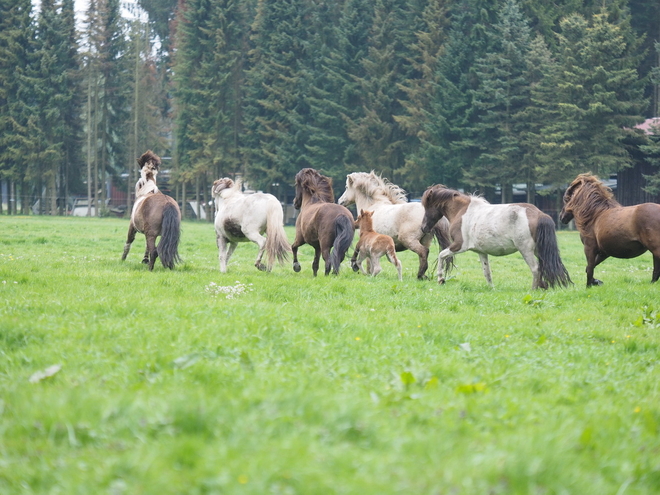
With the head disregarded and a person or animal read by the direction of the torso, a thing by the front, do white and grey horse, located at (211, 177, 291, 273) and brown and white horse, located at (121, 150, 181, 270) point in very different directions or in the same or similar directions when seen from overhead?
same or similar directions

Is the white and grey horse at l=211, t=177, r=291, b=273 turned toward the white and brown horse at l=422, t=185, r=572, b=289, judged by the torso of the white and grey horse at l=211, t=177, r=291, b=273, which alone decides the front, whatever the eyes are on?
no

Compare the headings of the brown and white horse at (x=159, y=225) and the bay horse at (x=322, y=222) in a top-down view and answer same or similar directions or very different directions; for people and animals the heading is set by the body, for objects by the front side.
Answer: same or similar directions

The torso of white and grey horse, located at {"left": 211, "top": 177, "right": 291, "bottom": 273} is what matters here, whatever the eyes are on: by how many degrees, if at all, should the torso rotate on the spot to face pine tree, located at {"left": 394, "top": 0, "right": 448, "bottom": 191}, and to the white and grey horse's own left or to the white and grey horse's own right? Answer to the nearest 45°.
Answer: approximately 45° to the white and grey horse's own right

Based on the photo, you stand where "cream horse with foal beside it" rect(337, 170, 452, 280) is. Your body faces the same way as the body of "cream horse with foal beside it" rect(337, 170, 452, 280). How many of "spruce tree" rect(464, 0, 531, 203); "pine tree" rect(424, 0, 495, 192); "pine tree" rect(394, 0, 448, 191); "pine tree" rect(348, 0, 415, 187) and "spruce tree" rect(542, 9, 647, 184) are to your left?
0

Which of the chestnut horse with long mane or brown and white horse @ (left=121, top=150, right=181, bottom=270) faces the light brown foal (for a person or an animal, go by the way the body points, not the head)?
the chestnut horse with long mane

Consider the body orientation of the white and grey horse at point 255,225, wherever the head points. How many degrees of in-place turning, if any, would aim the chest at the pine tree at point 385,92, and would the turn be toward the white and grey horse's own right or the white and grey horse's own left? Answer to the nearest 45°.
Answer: approximately 45° to the white and grey horse's own right

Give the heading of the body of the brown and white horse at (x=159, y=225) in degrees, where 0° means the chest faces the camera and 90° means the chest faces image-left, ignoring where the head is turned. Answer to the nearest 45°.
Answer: approximately 135°

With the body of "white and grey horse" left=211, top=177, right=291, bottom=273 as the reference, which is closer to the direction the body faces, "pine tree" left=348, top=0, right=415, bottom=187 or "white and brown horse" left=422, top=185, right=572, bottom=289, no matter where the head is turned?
the pine tree

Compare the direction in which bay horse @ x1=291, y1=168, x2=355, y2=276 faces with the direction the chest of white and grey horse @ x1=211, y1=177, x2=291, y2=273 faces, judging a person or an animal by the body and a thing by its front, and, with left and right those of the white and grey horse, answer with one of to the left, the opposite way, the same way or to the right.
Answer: the same way

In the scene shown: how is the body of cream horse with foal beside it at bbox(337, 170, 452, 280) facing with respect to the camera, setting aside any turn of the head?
to the viewer's left

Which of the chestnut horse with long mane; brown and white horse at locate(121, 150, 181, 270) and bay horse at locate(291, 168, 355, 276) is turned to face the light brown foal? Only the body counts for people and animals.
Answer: the chestnut horse with long mane

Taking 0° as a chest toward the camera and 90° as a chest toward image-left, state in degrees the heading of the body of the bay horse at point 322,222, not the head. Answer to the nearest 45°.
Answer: approximately 135°

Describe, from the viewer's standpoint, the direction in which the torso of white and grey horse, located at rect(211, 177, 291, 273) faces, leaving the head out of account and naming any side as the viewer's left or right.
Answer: facing away from the viewer and to the left of the viewer

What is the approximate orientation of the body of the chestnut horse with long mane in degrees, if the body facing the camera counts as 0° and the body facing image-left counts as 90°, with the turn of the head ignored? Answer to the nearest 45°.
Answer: approximately 90°

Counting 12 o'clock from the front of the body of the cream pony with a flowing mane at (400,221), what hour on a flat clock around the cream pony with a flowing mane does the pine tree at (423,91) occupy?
The pine tree is roughly at 3 o'clock from the cream pony with a flowing mane.

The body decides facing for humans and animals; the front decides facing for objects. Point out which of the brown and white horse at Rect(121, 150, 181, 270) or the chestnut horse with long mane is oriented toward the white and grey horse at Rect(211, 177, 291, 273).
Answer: the chestnut horse with long mane

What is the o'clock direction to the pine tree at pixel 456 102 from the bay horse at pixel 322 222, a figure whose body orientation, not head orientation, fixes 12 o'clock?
The pine tree is roughly at 2 o'clock from the bay horse.

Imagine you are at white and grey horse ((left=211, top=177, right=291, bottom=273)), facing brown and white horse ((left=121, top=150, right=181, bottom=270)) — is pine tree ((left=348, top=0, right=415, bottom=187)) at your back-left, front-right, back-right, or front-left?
back-right

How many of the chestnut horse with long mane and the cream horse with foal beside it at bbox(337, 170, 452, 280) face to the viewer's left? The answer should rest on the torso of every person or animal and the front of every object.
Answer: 2
